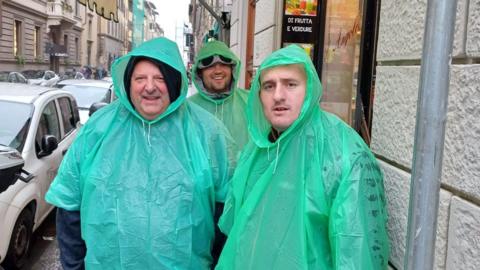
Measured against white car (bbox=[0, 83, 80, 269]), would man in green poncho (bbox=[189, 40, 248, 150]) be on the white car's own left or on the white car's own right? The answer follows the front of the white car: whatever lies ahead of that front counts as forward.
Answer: on the white car's own left

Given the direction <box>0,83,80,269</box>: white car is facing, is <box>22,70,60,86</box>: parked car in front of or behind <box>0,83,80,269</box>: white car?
behind

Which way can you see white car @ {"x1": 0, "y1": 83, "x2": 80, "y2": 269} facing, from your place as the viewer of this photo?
facing the viewer and to the left of the viewer

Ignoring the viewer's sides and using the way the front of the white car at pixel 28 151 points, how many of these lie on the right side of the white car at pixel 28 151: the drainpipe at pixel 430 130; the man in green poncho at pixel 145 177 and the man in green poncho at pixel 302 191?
0

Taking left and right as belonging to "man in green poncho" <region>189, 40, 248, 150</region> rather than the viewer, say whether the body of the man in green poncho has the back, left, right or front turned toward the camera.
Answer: front

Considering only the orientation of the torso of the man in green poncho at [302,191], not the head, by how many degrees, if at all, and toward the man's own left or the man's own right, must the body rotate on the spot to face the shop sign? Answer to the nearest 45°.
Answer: approximately 135° to the man's own right

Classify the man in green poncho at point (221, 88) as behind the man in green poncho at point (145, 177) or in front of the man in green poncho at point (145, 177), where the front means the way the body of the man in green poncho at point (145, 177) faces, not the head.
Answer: behind

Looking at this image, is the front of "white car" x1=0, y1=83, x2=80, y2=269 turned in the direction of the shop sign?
no

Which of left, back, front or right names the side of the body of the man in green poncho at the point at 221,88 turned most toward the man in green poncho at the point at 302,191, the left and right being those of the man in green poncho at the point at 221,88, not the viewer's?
front

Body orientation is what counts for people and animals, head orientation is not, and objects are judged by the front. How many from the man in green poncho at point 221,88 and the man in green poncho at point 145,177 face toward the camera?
2

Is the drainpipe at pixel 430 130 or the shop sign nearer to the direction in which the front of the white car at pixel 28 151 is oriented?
the drainpipe

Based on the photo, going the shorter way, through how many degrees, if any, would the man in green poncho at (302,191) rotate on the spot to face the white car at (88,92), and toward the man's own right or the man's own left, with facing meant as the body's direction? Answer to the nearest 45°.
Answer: approximately 90° to the man's own right

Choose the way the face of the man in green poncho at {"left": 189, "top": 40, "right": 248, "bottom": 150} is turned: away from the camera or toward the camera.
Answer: toward the camera

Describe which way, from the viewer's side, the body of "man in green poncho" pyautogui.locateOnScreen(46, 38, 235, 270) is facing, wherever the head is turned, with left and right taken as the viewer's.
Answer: facing the viewer

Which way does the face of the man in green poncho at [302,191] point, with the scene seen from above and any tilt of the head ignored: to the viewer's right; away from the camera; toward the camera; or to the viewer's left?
toward the camera

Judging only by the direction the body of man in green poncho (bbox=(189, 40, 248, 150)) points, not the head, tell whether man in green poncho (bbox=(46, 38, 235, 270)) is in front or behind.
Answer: in front

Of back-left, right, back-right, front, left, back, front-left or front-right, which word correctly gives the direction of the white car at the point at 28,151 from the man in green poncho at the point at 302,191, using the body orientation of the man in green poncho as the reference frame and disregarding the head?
right

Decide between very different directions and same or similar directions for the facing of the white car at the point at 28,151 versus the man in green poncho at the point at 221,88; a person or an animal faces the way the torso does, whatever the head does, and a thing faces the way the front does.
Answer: same or similar directions
